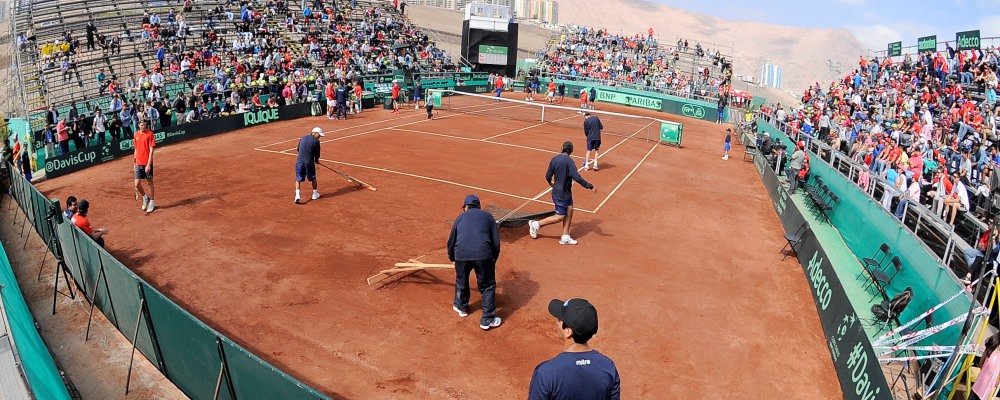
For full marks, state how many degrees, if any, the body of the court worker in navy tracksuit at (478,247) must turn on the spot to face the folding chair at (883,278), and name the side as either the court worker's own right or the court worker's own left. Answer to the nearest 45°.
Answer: approximately 90° to the court worker's own right

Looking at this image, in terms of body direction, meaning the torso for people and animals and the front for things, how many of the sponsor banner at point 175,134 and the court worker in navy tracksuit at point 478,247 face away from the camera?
1

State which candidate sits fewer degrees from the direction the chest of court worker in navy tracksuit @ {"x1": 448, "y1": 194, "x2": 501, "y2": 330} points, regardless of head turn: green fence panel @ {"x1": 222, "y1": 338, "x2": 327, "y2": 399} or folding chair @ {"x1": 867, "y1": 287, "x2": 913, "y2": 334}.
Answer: the folding chair

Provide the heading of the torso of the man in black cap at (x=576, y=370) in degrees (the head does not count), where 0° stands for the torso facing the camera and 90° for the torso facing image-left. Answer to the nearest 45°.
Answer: approximately 135°

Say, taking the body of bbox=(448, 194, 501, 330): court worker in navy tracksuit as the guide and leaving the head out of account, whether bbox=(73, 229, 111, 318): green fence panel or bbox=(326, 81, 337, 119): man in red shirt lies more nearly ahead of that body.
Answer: the man in red shirt

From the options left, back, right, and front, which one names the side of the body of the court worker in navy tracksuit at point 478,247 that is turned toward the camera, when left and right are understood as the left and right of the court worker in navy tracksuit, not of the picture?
back

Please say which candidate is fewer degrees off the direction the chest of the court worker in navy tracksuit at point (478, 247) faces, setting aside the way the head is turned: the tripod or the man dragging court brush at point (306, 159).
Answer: the man dragging court brush

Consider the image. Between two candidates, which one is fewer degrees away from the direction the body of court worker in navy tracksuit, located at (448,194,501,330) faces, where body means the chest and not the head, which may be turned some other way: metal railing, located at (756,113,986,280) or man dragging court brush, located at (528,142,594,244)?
the man dragging court brush

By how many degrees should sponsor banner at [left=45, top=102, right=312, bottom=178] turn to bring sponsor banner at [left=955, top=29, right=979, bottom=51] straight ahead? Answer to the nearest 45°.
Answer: approximately 45° to its left

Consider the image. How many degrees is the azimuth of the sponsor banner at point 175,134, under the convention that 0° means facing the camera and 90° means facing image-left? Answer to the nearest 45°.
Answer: approximately 315°

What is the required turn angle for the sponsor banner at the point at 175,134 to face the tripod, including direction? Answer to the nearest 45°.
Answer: approximately 45° to its right
